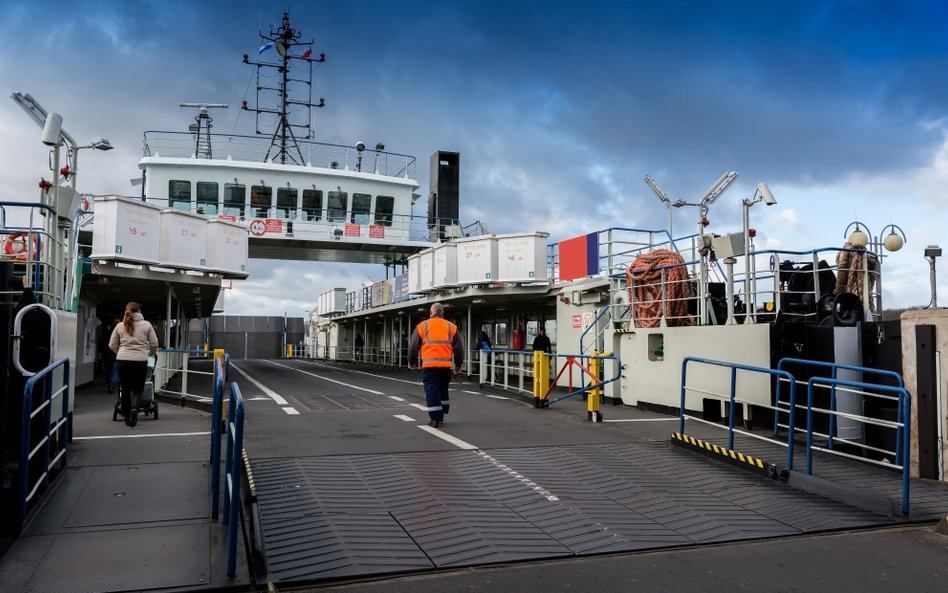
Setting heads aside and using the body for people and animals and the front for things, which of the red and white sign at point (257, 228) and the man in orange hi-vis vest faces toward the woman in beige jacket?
the red and white sign

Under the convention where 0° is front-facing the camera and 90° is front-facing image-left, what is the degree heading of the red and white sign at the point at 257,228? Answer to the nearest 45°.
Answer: approximately 0°

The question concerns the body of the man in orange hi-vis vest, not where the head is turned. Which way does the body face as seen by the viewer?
away from the camera

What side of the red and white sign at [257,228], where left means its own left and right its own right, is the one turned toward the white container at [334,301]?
back

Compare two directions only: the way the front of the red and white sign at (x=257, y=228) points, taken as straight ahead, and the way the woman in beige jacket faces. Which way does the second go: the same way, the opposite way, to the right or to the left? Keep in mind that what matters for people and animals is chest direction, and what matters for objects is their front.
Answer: the opposite way

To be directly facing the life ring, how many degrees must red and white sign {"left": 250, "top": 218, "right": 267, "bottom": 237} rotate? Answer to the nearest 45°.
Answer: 0° — it already faces it

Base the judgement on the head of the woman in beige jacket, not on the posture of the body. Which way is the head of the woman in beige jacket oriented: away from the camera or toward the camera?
away from the camera

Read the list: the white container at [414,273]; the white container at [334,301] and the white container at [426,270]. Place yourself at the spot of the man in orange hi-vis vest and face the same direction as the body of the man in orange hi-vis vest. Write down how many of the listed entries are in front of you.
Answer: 3

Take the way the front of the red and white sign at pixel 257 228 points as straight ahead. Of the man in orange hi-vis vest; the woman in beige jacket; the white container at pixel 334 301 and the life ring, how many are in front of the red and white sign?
3

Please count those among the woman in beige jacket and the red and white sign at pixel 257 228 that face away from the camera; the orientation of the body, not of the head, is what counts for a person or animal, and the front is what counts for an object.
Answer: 1

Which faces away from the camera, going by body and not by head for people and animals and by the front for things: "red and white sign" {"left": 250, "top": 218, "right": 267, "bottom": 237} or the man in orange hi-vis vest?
the man in orange hi-vis vest

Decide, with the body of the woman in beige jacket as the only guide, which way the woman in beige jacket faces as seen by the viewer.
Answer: away from the camera

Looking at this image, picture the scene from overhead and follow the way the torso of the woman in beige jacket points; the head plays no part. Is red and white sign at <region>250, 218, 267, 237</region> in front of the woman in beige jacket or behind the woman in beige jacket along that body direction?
in front
